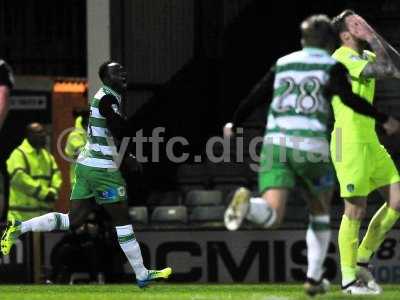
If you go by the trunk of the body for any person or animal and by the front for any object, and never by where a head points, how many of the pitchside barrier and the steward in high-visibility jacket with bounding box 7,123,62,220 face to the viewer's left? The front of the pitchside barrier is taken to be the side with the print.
0

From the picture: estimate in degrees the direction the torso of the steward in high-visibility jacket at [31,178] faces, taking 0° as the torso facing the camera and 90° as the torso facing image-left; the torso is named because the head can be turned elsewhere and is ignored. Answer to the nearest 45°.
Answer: approximately 315°

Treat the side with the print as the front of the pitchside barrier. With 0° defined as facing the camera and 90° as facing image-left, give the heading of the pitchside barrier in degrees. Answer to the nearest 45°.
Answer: approximately 0°

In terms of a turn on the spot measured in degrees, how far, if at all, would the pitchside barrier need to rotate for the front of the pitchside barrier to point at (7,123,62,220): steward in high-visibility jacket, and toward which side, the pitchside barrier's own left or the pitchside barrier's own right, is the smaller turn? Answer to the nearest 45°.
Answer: approximately 90° to the pitchside barrier's own right
